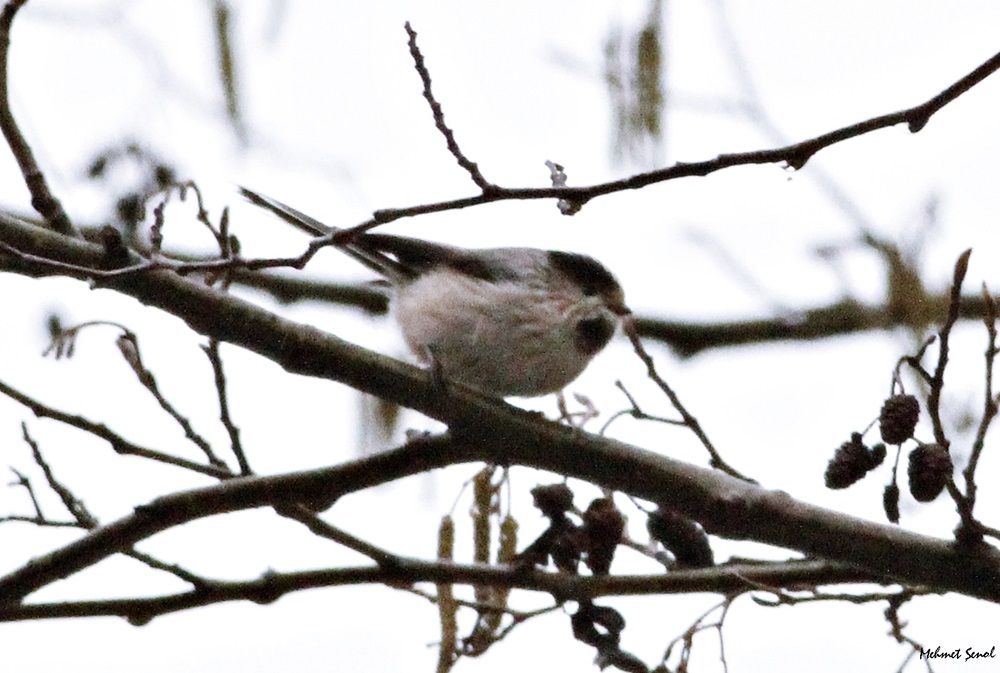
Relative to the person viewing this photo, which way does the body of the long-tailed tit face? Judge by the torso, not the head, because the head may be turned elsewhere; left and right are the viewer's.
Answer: facing to the right of the viewer
